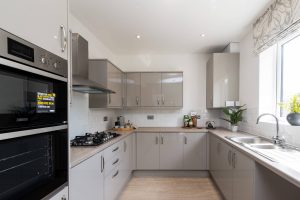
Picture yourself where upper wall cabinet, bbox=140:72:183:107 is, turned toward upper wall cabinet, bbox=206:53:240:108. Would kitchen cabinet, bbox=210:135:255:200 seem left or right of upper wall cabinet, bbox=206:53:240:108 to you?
right

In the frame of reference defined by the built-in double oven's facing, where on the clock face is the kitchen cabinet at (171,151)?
The kitchen cabinet is roughly at 9 o'clock from the built-in double oven.

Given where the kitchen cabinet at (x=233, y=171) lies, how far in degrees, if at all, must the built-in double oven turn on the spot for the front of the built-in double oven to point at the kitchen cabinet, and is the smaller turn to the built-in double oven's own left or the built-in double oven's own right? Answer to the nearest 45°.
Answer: approximately 45° to the built-in double oven's own left

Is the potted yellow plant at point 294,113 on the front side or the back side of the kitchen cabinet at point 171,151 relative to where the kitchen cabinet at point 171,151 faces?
on the front side

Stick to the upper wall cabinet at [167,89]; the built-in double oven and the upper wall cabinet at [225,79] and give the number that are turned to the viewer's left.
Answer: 1

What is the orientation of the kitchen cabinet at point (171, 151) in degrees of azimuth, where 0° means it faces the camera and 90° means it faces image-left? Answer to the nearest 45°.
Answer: approximately 0°

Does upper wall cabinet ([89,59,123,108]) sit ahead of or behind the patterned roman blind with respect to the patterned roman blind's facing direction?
ahead

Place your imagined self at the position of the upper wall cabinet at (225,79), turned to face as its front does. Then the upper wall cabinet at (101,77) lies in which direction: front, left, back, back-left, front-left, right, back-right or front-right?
front-left

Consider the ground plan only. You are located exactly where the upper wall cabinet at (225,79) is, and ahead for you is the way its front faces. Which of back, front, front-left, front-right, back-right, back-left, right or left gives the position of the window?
back-left

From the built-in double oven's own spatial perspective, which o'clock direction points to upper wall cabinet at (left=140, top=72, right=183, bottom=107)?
The upper wall cabinet is roughly at 9 o'clock from the built-in double oven.

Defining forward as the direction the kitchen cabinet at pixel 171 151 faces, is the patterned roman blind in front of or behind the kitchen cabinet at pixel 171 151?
in front
